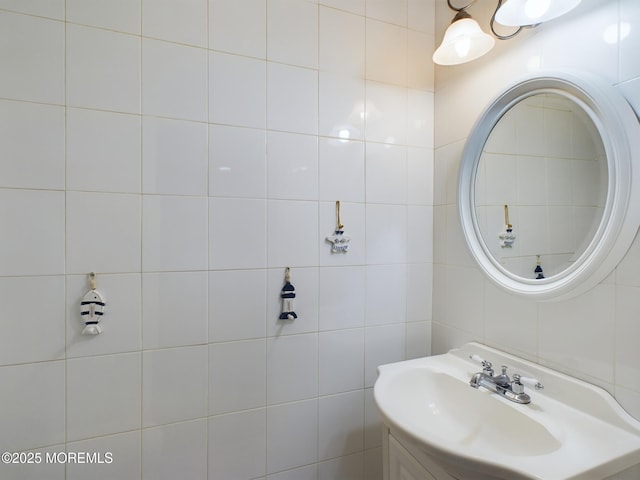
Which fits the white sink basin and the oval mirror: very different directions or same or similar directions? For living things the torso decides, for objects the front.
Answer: same or similar directions

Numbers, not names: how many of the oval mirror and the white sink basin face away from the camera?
0

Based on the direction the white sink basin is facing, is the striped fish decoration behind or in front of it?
in front

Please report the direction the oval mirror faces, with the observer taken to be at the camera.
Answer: facing the viewer and to the left of the viewer
